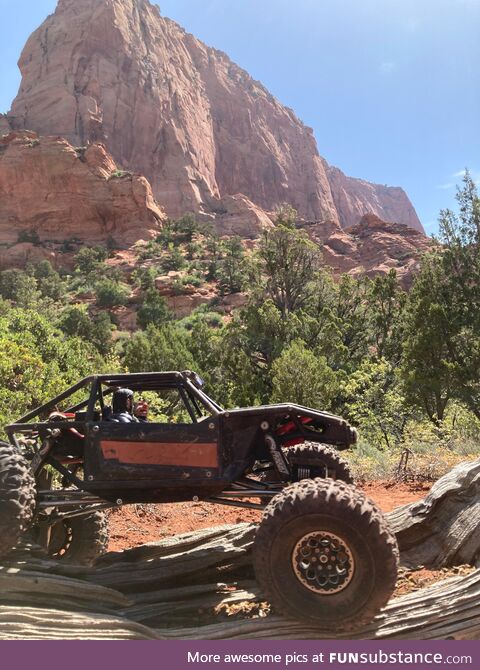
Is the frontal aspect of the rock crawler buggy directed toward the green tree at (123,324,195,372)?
no

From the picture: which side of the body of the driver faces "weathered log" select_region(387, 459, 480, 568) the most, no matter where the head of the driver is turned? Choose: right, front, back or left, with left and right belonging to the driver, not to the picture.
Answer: front

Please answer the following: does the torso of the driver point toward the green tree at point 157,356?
no

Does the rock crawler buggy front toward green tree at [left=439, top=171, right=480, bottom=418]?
no

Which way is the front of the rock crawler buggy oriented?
to the viewer's right

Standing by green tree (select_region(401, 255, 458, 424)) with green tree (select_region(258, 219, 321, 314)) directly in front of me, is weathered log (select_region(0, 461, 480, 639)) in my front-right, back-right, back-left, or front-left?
back-left

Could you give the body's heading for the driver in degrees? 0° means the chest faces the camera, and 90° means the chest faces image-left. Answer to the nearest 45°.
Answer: approximately 270°
